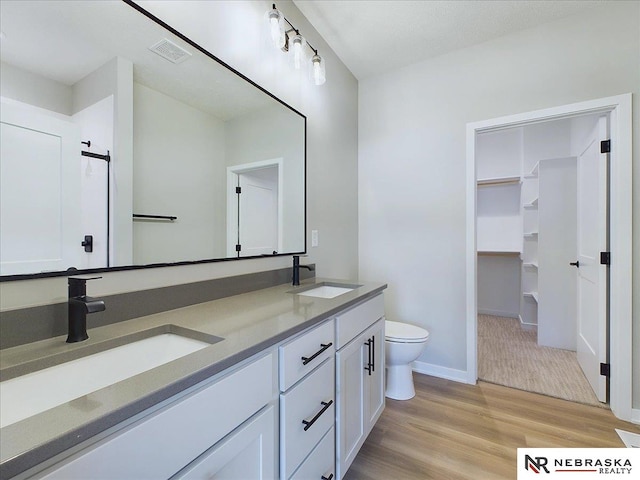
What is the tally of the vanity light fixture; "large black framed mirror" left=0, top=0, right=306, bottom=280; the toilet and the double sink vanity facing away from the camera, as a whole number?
0

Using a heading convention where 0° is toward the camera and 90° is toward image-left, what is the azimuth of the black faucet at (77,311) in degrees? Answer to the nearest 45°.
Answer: approximately 315°

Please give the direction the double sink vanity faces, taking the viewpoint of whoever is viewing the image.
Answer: facing the viewer and to the right of the viewer

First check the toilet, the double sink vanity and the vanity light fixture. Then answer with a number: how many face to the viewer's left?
0

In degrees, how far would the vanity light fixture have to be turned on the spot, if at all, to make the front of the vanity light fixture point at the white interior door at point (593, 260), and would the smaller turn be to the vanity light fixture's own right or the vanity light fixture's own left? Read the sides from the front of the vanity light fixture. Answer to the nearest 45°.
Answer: approximately 45° to the vanity light fixture's own left

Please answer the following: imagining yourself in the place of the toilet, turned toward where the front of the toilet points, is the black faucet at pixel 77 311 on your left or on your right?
on your right

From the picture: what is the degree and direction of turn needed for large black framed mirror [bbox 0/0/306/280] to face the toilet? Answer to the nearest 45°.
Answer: approximately 45° to its left

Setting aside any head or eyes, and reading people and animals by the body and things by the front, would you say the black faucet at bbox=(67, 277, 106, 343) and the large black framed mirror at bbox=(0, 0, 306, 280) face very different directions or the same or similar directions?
same or similar directions

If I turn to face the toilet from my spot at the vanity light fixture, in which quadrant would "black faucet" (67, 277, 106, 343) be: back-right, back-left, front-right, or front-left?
back-right

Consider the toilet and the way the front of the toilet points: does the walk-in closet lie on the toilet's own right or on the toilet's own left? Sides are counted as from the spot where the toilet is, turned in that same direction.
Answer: on the toilet's own left

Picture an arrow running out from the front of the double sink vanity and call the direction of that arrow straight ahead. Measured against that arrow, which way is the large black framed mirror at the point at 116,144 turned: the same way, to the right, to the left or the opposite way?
the same way

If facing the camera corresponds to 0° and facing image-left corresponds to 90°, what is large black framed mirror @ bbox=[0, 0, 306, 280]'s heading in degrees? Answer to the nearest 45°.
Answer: approximately 315°
